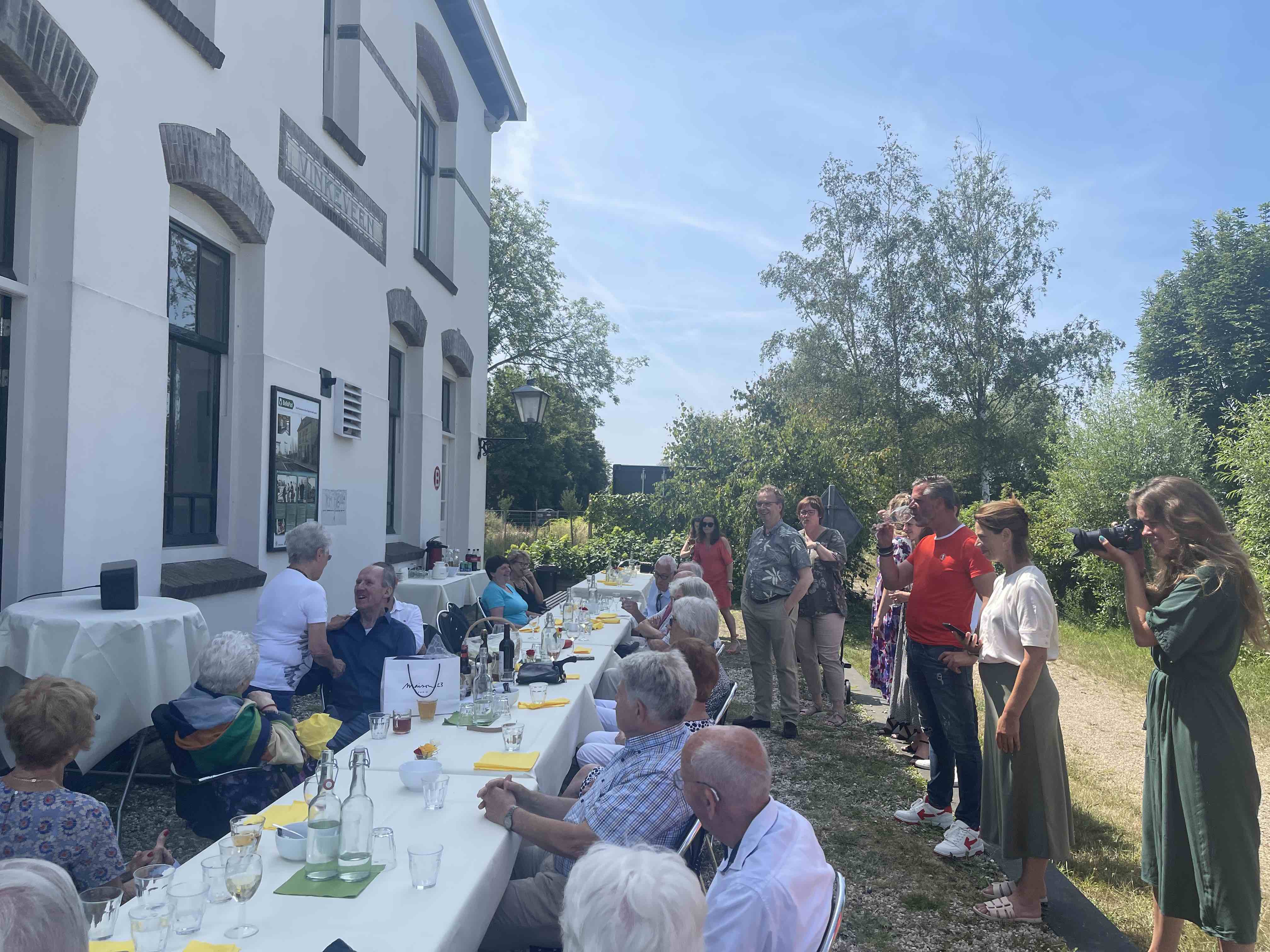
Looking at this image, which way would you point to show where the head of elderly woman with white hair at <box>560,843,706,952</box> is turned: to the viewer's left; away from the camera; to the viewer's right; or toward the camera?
away from the camera

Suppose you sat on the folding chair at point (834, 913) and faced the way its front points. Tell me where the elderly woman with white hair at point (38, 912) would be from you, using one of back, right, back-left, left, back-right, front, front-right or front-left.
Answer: front-left

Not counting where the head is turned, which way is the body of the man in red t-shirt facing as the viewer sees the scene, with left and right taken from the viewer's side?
facing the viewer and to the left of the viewer

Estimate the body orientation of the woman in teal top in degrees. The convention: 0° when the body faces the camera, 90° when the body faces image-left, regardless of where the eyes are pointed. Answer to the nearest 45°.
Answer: approximately 315°

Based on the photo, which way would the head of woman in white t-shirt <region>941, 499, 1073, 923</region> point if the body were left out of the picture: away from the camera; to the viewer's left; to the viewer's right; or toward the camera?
to the viewer's left

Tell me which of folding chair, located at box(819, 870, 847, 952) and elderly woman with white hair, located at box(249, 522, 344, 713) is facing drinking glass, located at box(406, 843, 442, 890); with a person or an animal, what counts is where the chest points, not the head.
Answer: the folding chair

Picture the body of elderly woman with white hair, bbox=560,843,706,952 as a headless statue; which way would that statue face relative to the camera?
away from the camera

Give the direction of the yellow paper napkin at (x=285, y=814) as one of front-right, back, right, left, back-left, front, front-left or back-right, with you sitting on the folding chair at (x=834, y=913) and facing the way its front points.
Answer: front

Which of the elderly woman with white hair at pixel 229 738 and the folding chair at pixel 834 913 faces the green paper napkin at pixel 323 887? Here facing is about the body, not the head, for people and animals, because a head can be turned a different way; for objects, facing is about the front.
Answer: the folding chair

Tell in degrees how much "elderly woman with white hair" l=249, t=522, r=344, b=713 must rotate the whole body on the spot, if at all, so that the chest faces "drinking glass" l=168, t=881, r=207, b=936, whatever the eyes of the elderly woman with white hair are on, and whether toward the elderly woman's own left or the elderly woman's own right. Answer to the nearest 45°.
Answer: approximately 135° to the elderly woman's own right

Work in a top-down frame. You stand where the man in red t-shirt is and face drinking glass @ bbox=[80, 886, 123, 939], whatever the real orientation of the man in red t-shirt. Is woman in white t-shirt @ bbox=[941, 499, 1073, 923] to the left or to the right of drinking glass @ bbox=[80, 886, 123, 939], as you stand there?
left

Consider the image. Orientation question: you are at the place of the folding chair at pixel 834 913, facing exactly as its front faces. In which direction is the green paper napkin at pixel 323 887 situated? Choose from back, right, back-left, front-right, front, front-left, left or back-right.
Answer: front

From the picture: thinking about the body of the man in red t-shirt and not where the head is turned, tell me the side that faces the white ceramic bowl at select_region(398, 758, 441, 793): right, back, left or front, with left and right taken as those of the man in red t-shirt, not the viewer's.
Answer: front

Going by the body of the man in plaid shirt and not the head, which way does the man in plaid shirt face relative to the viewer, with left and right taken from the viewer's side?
facing to the left of the viewer

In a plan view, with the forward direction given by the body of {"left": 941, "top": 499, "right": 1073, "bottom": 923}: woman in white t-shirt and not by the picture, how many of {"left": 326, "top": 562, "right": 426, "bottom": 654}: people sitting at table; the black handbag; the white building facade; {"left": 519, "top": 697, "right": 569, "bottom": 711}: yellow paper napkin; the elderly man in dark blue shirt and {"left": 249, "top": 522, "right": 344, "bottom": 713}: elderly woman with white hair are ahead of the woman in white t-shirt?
6

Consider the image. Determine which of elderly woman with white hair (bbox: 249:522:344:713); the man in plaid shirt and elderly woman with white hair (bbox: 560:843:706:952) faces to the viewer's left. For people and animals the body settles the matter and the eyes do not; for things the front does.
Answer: the man in plaid shirt

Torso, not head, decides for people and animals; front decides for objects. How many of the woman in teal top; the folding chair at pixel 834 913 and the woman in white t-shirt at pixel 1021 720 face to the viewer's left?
2

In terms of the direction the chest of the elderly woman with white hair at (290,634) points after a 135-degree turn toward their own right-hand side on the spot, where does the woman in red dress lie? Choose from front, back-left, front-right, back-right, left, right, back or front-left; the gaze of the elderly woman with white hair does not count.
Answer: back-left

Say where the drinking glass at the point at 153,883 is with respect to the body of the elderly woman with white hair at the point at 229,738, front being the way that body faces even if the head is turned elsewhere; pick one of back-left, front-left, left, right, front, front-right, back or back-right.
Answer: back-right

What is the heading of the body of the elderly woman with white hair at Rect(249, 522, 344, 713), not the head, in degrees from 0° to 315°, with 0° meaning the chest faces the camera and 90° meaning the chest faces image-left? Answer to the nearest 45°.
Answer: approximately 225°
